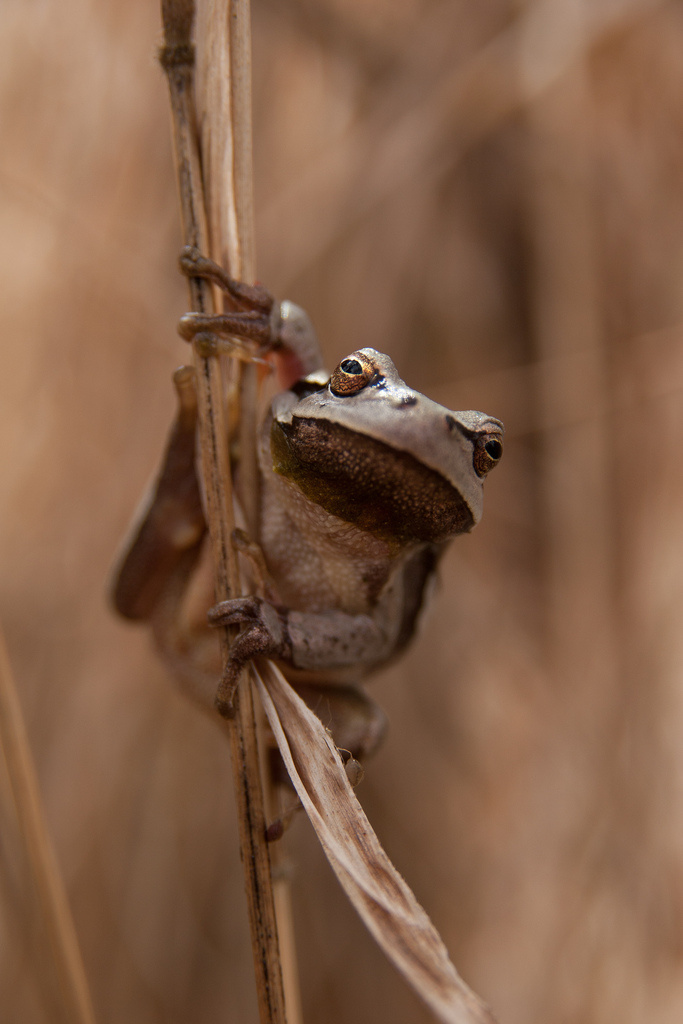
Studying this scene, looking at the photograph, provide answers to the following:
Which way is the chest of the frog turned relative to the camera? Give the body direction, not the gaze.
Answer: toward the camera

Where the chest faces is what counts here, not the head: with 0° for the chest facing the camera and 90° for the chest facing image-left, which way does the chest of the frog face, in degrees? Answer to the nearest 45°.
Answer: approximately 0°
